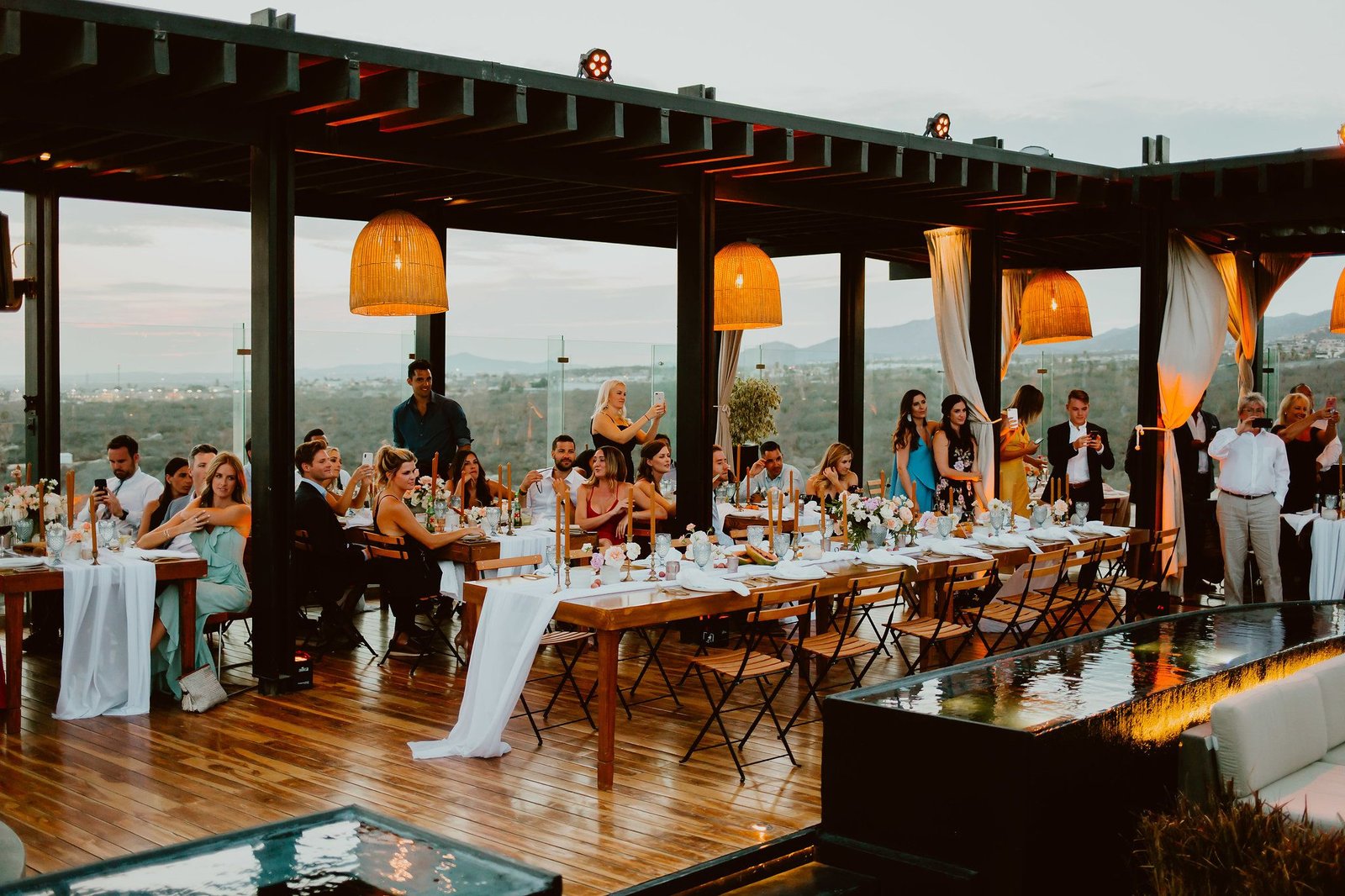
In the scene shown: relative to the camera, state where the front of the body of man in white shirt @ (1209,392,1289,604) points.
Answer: toward the camera

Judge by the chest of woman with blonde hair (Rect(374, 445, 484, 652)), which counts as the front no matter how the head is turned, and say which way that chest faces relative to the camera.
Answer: to the viewer's right

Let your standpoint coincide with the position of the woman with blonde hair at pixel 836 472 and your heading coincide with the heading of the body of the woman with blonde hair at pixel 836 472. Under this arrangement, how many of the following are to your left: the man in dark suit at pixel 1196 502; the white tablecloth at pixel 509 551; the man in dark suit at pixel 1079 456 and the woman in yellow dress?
3

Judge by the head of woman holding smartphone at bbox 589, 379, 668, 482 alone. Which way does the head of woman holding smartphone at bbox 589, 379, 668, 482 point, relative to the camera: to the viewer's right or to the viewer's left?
to the viewer's right

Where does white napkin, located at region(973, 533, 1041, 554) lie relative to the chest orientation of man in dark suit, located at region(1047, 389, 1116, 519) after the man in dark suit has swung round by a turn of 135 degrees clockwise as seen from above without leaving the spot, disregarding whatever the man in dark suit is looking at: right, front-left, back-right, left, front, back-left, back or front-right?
back-left

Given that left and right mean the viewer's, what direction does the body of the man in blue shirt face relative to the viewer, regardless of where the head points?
facing the viewer

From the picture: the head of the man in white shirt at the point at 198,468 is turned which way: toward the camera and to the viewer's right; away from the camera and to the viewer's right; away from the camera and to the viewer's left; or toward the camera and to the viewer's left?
toward the camera and to the viewer's right

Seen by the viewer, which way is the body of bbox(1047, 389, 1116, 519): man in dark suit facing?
toward the camera

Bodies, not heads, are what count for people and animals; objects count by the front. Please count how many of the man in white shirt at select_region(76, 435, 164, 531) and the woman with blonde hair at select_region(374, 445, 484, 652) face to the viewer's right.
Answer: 1

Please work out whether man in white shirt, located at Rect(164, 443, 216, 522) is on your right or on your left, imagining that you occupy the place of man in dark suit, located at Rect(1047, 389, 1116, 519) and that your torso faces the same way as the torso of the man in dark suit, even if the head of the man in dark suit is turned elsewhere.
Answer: on your right
